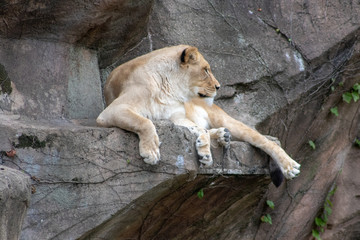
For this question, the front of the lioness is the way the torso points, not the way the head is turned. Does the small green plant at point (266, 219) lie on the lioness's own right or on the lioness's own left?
on the lioness's own left

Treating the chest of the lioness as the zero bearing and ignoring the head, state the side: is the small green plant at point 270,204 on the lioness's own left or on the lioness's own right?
on the lioness's own left

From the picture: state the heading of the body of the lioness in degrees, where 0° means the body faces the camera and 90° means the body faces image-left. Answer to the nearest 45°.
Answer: approximately 315°

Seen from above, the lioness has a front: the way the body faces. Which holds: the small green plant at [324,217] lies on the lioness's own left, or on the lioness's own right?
on the lioness's own left

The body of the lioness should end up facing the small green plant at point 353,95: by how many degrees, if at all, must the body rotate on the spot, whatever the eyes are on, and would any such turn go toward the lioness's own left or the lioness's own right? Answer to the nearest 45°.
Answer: approximately 90° to the lioness's own left

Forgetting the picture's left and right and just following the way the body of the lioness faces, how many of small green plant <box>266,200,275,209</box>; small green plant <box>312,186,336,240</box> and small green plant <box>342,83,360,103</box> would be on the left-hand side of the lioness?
3
